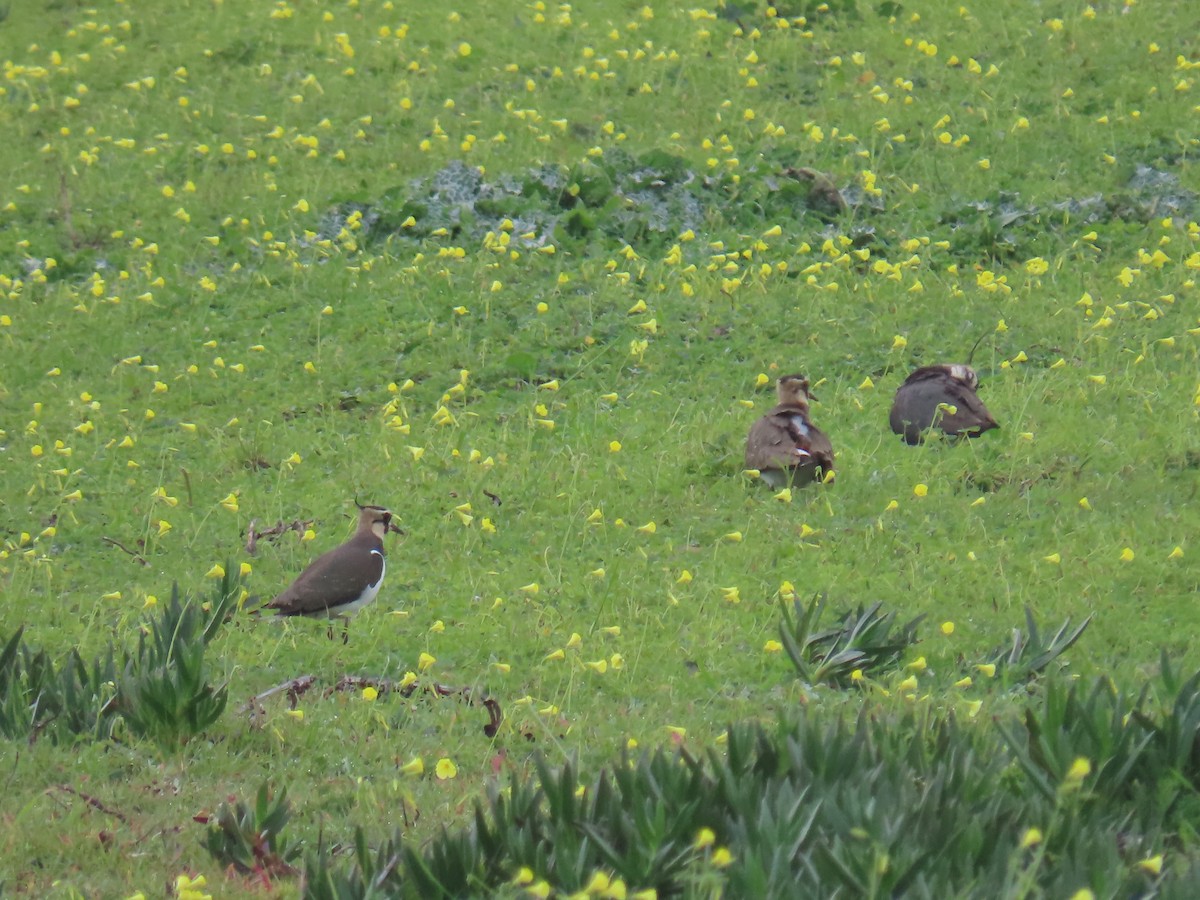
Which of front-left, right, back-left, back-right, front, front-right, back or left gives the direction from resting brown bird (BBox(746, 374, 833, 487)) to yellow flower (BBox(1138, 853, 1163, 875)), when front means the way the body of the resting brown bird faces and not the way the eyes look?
back

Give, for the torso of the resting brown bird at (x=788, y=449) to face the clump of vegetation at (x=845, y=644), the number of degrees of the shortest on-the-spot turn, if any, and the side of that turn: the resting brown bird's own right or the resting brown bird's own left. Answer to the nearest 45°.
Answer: approximately 180°

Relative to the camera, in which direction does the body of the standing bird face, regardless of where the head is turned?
to the viewer's right

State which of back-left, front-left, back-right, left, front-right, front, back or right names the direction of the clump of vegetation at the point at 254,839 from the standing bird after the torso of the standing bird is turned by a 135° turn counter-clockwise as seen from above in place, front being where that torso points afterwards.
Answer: back-left

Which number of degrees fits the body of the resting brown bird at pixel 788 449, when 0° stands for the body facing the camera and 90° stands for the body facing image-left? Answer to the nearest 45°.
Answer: approximately 180°

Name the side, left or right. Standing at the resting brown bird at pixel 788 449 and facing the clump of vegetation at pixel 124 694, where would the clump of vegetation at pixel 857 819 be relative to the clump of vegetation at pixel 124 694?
left

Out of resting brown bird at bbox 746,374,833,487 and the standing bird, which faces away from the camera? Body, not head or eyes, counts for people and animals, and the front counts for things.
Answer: the resting brown bird

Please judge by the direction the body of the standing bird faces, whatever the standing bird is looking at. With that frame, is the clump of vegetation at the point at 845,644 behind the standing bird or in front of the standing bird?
in front

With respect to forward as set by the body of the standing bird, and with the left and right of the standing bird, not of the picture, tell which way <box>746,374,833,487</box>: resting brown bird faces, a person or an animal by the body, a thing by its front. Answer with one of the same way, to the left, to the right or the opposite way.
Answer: to the left
